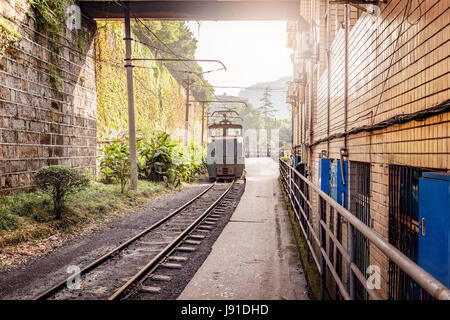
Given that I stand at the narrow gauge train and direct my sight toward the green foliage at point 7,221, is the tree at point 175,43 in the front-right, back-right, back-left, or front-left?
back-right

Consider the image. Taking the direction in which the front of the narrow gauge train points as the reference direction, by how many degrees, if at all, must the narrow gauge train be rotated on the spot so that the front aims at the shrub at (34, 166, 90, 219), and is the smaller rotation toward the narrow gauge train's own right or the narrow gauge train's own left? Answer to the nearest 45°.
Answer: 0° — it already faces it

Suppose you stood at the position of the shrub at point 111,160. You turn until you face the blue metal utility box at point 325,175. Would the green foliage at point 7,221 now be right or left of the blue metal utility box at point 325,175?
right

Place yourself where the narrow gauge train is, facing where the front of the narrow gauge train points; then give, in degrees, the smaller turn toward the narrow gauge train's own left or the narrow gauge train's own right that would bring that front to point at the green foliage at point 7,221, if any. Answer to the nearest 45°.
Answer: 0° — it already faces it

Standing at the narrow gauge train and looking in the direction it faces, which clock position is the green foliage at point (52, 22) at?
The green foliage is roughly at 1 o'clock from the narrow gauge train.

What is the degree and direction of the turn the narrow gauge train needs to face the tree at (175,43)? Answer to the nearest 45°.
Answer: approximately 180°

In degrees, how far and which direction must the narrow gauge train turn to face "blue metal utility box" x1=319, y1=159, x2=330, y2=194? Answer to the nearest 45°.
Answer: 0° — it already faces it

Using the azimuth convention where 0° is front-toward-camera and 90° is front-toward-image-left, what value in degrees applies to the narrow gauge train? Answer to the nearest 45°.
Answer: approximately 0°

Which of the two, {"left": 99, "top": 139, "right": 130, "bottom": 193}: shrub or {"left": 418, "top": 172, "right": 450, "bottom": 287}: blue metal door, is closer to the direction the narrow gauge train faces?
the blue metal door
